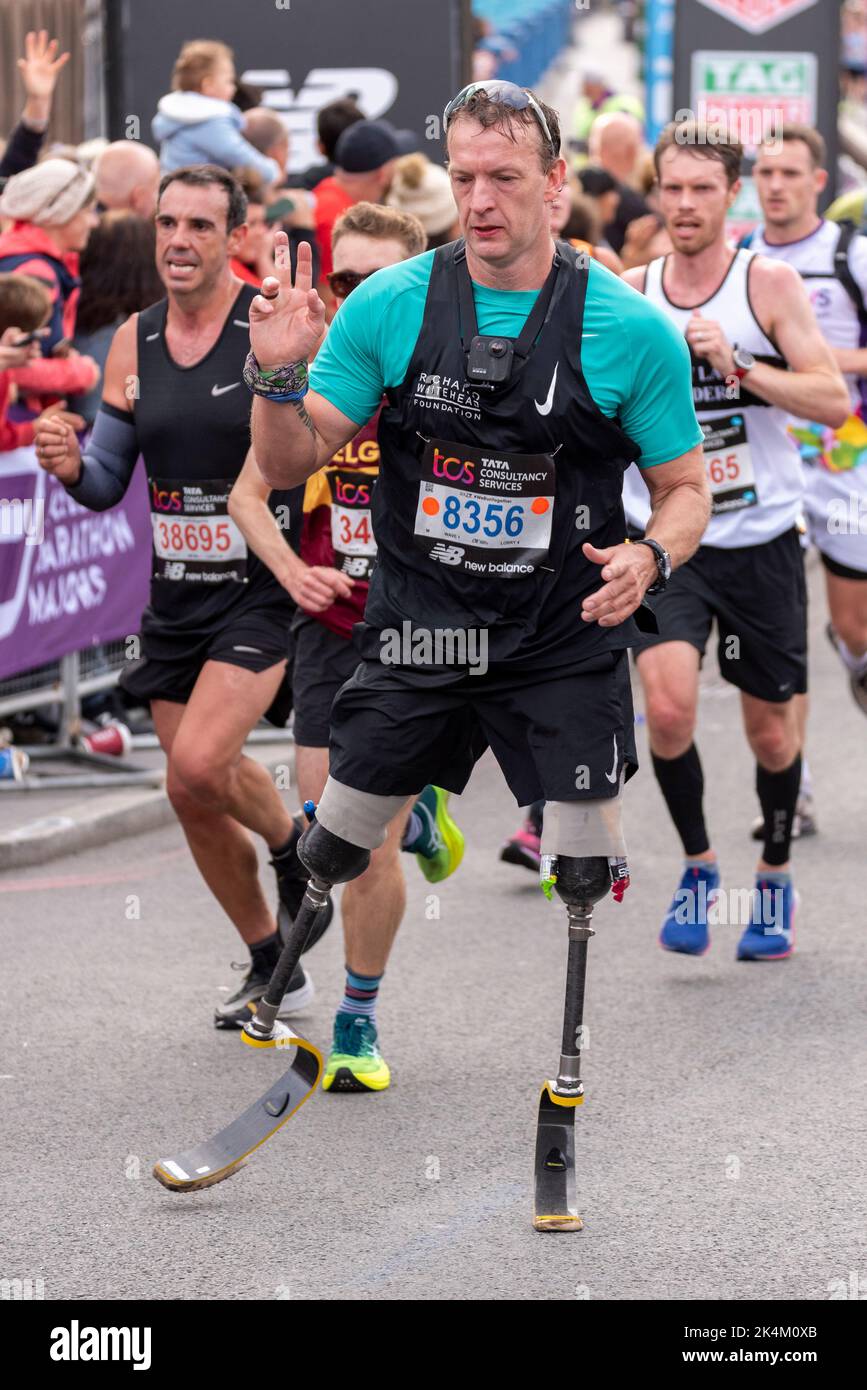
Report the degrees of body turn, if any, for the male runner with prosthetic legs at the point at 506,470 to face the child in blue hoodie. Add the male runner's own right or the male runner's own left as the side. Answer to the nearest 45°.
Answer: approximately 180°

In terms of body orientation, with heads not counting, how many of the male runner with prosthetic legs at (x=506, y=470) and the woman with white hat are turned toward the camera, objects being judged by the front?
1

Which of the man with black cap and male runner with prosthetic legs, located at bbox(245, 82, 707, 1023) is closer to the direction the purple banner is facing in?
the male runner with prosthetic legs

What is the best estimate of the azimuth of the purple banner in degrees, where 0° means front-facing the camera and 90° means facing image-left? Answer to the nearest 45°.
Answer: approximately 315°

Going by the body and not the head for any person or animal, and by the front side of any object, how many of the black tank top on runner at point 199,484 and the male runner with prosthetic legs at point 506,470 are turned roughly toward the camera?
2

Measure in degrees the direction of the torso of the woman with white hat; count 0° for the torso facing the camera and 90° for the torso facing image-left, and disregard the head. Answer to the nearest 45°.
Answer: approximately 270°

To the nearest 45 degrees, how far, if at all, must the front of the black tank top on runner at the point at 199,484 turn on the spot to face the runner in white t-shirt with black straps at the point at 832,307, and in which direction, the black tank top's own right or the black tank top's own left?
approximately 135° to the black tank top's own left

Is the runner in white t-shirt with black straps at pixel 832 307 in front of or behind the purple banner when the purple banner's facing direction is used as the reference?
in front
